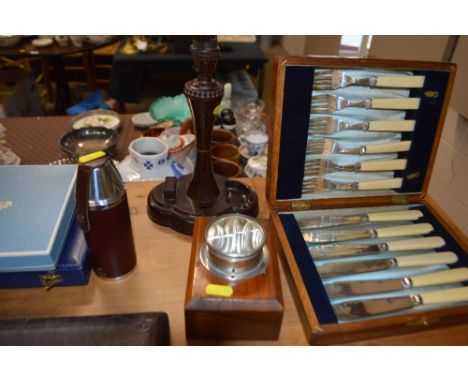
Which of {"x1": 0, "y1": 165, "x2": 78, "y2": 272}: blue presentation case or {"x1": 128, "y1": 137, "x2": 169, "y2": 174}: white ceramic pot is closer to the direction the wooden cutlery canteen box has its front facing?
the blue presentation case

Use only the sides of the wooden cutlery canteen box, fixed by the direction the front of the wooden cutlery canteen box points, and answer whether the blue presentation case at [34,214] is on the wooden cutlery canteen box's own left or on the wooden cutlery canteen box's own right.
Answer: on the wooden cutlery canteen box's own right

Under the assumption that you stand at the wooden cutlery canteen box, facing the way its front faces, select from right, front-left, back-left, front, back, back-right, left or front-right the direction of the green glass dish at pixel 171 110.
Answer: back-right

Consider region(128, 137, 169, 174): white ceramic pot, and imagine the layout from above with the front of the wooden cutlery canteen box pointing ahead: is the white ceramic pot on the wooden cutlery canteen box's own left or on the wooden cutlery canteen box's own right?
on the wooden cutlery canteen box's own right

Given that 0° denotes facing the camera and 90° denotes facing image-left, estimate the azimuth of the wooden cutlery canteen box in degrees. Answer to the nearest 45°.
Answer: approximately 0°
